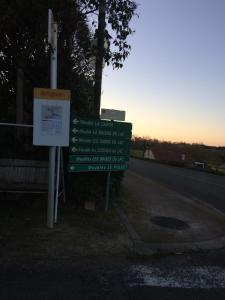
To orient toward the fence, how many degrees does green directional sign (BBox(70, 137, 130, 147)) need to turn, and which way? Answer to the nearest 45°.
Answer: approximately 90° to its right

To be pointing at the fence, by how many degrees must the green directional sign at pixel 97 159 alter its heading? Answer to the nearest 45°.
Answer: approximately 90° to its right

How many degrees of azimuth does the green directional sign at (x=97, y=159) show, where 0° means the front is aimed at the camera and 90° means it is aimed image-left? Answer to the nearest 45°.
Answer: approximately 0°

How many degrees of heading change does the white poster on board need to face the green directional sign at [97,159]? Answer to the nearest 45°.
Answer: approximately 135° to its left
